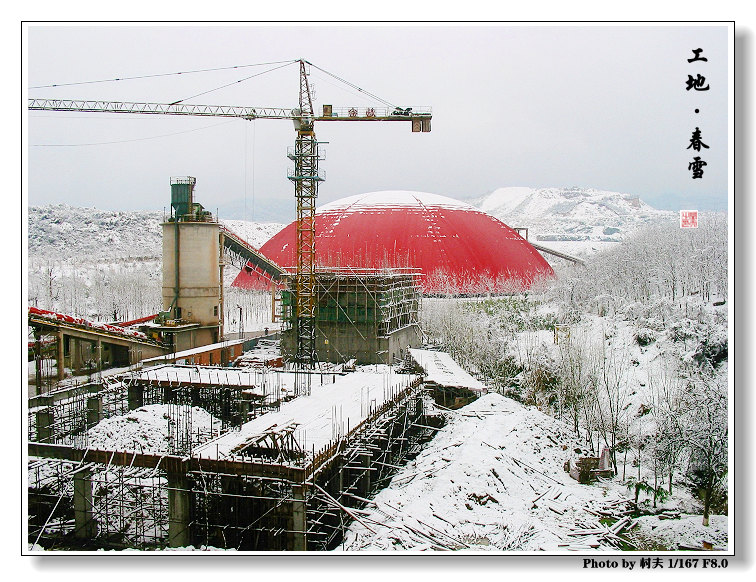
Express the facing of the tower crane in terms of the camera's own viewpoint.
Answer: facing to the left of the viewer

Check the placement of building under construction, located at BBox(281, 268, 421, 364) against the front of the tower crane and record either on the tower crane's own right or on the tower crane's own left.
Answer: on the tower crane's own right

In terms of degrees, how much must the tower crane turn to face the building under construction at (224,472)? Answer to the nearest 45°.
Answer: approximately 90° to its left

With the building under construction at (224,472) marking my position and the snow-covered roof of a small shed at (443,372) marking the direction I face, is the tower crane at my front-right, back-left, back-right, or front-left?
front-left
